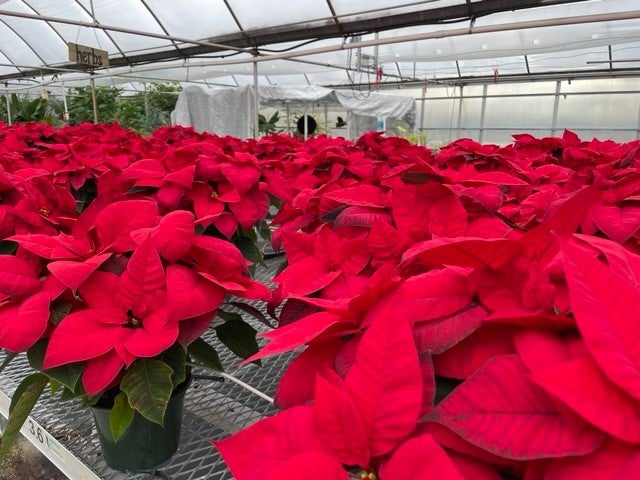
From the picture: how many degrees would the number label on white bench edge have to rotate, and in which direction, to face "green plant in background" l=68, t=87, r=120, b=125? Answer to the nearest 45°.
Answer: approximately 135° to its right

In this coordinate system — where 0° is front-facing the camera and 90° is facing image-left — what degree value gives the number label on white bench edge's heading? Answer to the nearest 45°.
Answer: approximately 45°
